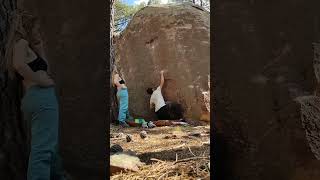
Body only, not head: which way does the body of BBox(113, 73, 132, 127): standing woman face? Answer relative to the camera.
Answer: to the viewer's right
